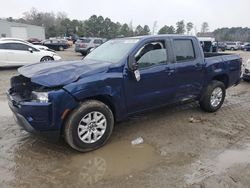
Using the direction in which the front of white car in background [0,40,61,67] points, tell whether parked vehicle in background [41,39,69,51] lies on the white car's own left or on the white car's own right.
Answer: on the white car's own left

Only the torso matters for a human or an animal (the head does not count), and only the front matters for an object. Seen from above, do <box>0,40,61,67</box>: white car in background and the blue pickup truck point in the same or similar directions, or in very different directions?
very different directions

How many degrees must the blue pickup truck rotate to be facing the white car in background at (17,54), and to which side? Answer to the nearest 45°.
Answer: approximately 90° to its right

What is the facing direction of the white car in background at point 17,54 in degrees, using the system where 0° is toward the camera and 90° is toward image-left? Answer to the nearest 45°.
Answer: approximately 270°

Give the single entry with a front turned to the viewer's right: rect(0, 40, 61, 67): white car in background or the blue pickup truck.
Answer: the white car in background

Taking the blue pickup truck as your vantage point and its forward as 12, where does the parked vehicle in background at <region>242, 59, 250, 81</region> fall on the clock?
The parked vehicle in background is roughly at 6 o'clock from the blue pickup truck.

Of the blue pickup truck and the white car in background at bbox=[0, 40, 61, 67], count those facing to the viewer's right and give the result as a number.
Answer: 1

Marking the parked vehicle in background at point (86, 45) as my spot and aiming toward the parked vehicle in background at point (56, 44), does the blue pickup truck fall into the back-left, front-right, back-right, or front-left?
back-left

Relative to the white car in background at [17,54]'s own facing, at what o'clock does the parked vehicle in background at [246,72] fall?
The parked vehicle in background is roughly at 1 o'clock from the white car in background.
